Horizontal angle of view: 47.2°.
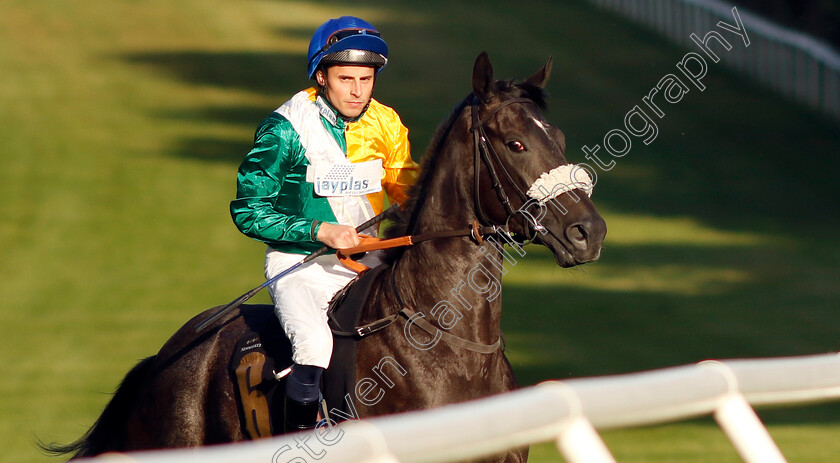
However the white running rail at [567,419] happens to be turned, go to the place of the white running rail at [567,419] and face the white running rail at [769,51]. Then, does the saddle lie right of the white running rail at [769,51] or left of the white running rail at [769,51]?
left

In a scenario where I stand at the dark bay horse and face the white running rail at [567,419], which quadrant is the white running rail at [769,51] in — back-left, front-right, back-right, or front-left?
back-left

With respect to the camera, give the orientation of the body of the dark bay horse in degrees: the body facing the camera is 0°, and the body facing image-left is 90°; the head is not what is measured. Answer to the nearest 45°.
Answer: approximately 315°

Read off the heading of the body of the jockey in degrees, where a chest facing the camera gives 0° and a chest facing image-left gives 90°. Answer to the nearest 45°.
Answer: approximately 315°

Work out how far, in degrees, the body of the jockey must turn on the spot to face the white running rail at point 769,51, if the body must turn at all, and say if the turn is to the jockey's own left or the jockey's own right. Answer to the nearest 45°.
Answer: approximately 90° to the jockey's own left
